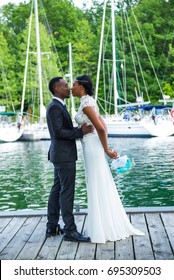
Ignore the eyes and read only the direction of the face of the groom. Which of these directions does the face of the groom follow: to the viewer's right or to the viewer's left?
to the viewer's right

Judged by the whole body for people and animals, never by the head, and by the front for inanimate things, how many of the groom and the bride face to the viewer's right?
1

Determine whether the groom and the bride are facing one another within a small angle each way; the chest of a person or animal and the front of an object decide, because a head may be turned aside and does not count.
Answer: yes

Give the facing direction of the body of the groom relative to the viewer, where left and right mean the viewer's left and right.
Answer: facing to the right of the viewer

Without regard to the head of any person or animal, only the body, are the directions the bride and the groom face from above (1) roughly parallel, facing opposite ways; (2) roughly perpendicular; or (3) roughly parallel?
roughly parallel, facing opposite ways

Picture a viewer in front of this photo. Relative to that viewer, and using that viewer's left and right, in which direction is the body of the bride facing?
facing to the left of the viewer

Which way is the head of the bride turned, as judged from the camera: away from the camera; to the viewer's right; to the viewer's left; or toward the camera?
to the viewer's left
